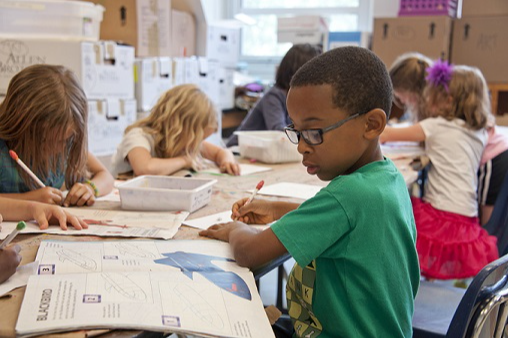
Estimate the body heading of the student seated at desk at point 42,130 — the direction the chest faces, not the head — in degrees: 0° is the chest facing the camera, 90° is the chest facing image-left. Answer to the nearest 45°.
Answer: approximately 315°

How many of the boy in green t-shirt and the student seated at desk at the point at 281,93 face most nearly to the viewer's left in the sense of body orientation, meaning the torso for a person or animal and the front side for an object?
1

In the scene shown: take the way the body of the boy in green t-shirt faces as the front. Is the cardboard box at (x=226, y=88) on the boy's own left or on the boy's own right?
on the boy's own right

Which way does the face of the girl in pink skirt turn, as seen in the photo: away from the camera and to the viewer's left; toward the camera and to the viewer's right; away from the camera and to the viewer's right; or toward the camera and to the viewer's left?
away from the camera and to the viewer's left

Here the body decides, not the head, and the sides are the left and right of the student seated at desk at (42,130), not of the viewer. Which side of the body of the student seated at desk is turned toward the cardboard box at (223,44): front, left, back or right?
left

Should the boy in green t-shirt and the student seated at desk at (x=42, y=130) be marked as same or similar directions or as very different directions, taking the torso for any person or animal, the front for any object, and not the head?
very different directions

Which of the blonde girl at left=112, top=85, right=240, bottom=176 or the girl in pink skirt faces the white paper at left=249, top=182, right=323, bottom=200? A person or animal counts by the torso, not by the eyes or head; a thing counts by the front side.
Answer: the blonde girl

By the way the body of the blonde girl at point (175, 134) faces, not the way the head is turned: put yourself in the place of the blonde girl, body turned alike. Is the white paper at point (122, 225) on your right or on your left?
on your right

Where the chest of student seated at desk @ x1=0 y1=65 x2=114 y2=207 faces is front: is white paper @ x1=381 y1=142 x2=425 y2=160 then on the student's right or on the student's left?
on the student's left

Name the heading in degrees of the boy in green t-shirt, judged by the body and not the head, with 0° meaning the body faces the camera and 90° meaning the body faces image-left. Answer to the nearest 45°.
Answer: approximately 90°

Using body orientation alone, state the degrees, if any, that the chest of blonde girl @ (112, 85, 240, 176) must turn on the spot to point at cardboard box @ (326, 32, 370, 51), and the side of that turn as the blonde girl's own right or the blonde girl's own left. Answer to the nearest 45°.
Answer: approximately 90° to the blonde girl's own left

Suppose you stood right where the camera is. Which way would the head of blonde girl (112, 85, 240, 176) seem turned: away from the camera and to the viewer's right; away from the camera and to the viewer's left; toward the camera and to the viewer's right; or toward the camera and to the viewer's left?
toward the camera and to the viewer's right

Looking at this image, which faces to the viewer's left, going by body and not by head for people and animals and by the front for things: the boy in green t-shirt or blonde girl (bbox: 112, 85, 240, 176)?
the boy in green t-shirt

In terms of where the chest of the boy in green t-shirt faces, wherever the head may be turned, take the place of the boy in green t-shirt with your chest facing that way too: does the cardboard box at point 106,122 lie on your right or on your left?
on your right

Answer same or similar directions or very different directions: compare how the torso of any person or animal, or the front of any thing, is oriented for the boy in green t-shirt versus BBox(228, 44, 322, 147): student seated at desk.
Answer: very different directions

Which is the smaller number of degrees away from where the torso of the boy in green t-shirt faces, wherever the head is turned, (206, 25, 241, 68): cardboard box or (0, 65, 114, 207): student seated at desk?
the student seated at desk
